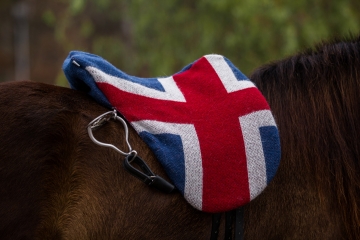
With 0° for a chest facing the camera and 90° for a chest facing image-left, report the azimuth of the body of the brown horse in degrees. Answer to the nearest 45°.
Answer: approximately 270°
